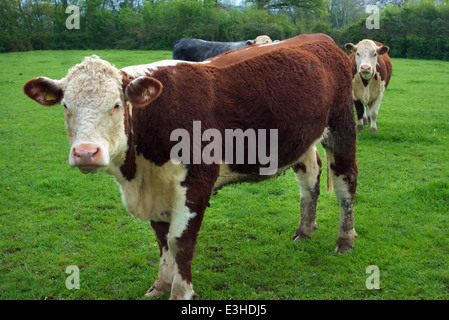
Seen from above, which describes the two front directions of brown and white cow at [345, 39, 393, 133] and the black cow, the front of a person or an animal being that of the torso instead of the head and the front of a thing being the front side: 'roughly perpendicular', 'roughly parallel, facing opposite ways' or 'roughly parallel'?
roughly perpendicular

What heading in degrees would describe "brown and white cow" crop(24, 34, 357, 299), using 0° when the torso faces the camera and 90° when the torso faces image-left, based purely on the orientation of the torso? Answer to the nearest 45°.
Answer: approximately 45°

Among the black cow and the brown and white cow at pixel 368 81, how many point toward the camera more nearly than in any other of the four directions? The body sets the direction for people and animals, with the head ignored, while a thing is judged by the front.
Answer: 1

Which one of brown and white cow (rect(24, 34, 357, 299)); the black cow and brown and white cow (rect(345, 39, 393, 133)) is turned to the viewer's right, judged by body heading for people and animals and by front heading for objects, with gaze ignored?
the black cow

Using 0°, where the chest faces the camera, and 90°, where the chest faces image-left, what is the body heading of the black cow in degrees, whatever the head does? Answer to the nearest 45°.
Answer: approximately 270°

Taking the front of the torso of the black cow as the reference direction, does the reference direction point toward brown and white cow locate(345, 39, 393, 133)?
yes

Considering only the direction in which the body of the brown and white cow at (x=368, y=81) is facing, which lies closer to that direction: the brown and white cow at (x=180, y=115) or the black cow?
the brown and white cow

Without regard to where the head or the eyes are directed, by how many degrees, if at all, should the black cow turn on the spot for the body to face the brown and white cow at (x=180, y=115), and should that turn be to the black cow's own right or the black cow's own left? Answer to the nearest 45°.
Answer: approximately 90° to the black cow's own right

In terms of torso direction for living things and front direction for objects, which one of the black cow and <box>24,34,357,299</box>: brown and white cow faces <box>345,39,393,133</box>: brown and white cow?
the black cow

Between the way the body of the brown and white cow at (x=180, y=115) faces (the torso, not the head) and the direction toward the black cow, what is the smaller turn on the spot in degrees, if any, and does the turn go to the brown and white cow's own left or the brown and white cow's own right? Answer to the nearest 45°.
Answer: approximately 135° to the brown and white cow's own right

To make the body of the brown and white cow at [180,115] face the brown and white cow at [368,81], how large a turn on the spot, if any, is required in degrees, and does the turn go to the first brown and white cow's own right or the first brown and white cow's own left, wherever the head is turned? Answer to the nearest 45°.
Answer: approximately 180°
